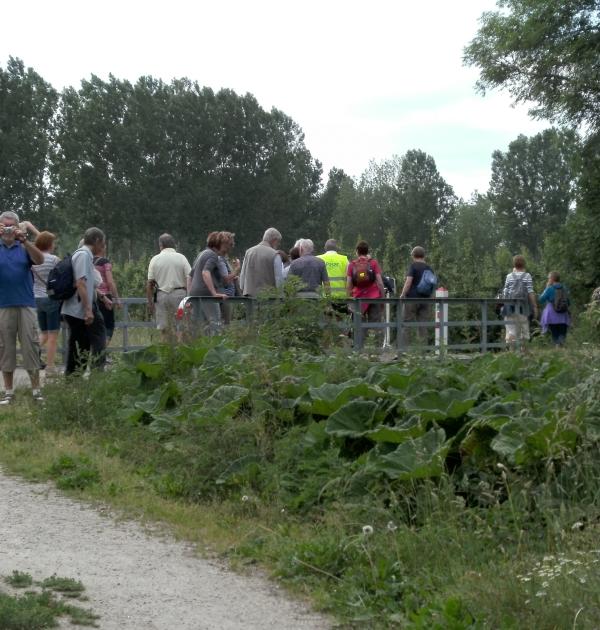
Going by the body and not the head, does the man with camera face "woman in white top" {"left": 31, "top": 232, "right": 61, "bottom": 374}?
no

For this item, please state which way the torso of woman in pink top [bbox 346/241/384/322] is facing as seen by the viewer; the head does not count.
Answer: away from the camera

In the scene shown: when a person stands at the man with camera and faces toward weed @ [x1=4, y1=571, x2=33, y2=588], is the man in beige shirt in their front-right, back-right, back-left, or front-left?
back-left

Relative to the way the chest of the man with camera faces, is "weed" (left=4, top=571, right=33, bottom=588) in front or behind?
in front

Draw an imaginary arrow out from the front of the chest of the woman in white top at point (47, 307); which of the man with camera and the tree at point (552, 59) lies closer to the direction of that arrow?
the tree

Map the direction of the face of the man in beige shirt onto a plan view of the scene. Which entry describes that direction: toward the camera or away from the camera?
away from the camera

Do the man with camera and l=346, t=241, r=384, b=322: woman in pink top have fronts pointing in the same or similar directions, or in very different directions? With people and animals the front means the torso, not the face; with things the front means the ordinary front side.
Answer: very different directions

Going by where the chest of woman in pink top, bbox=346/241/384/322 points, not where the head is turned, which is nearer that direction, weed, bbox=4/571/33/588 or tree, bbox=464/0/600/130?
the tree

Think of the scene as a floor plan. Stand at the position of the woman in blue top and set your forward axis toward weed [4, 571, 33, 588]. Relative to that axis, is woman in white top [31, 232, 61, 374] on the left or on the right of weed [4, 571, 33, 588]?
right
